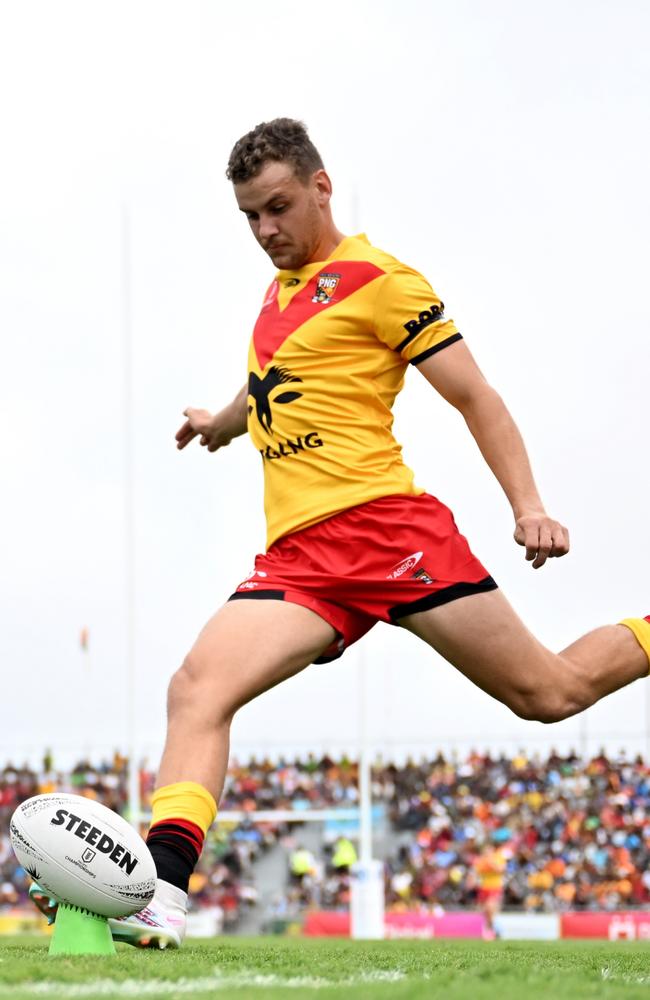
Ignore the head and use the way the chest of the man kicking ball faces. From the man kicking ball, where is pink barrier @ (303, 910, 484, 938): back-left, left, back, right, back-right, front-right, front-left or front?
back-right

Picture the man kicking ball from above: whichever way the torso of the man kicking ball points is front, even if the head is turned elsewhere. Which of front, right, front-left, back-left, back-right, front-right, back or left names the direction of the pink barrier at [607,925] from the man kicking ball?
back-right

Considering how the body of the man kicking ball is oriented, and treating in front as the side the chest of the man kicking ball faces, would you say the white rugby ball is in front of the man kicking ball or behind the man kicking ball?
in front

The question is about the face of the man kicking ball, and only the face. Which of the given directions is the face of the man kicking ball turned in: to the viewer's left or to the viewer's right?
to the viewer's left

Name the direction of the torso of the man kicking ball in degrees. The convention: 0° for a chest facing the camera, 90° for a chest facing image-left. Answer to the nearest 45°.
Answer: approximately 45°

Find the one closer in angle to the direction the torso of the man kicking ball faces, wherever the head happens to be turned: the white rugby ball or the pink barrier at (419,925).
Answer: the white rugby ball
